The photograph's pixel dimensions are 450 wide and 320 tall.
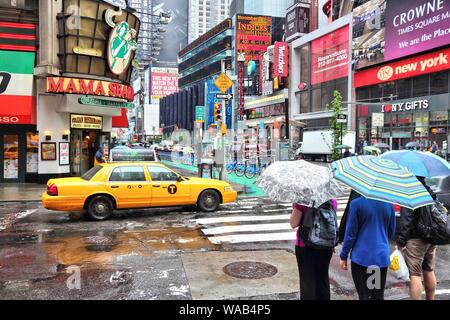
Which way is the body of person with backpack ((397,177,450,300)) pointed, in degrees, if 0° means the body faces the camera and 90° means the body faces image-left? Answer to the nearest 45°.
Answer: approximately 135°

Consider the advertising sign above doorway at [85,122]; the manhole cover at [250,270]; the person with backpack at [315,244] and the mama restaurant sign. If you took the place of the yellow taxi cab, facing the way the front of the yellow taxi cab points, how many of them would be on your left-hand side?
2

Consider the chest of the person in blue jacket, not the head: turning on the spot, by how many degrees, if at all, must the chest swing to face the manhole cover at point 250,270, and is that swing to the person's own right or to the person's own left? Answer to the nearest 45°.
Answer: approximately 45° to the person's own left

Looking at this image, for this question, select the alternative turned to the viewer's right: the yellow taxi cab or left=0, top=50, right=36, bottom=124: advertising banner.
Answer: the yellow taxi cab

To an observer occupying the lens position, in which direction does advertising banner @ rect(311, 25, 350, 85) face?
facing the viewer and to the left of the viewer

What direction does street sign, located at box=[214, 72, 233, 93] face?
toward the camera

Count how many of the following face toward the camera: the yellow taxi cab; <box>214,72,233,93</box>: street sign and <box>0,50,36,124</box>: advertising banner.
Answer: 2

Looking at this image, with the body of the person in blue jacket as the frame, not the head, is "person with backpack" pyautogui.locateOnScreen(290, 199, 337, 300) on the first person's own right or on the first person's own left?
on the first person's own left

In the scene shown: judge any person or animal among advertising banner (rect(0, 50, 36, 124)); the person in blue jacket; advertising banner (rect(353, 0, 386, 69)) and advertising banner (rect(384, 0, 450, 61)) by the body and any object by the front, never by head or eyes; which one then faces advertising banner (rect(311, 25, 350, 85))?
the person in blue jacket

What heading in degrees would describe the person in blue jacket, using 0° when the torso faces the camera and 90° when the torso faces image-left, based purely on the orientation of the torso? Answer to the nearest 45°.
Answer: approximately 180°

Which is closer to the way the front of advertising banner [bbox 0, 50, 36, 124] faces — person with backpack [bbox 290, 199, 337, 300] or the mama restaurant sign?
the person with backpack

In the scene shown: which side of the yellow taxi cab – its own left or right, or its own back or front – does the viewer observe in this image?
right

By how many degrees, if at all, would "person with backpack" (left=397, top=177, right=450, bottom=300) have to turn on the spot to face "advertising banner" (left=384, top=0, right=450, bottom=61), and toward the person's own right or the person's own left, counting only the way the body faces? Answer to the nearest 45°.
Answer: approximately 45° to the person's own right
